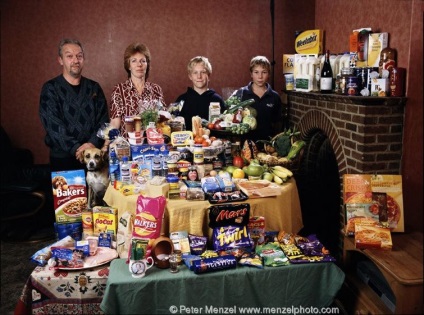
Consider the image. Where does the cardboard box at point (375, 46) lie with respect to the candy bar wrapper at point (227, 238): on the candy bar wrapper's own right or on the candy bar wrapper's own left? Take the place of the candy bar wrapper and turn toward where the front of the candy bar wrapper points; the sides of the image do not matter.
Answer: on the candy bar wrapper's own left

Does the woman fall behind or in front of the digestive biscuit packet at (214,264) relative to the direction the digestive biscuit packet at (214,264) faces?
behind

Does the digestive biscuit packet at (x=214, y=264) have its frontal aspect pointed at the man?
no

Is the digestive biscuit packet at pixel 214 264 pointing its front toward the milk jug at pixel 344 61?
no

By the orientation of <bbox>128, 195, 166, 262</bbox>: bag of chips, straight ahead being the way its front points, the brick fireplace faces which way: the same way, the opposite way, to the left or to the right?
to the right

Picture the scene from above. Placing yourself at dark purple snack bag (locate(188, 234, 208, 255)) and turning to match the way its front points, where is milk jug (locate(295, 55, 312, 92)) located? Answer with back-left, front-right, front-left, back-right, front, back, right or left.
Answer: back-left

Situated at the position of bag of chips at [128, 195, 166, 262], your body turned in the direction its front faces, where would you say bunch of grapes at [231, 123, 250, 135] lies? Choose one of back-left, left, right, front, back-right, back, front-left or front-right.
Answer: back-left

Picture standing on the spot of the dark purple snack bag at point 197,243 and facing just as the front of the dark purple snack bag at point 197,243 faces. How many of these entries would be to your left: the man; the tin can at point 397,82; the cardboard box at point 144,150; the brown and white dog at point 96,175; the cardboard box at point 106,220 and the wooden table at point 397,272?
2

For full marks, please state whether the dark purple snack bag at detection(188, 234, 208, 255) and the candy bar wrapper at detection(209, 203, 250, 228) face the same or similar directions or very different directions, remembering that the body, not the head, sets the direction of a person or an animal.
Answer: same or similar directions

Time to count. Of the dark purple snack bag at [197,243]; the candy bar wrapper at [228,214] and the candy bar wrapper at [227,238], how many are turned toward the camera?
3

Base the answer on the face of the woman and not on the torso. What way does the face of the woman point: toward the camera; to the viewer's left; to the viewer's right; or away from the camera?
toward the camera

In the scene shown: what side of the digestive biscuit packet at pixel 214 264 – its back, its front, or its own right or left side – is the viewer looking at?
front

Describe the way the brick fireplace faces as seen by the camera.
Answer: facing the viewer and to the left of the viewer

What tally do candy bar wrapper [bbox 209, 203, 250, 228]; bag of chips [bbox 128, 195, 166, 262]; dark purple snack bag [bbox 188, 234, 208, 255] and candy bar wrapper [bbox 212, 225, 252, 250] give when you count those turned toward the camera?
4

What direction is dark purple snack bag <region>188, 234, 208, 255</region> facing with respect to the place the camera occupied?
facing the viewer
